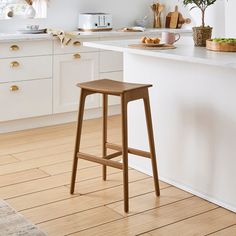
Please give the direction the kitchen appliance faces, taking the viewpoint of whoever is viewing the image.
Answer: facing the viewer and to the right of the viewer

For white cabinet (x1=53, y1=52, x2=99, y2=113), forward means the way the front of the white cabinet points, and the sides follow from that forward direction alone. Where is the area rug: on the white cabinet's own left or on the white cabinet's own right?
on the white cabinet's own right

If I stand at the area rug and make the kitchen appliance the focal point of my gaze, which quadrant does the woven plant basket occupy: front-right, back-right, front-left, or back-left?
front-right

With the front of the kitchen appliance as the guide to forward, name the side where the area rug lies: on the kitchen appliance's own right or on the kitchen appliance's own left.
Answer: on the kitchen appliance's own right

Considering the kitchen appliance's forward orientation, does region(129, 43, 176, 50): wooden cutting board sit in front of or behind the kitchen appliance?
in front

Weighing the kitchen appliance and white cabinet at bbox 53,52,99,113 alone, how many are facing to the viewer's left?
0

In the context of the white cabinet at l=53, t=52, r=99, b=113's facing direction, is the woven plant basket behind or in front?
in front

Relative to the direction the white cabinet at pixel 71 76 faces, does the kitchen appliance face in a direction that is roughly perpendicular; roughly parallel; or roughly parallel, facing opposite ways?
roughly parallel

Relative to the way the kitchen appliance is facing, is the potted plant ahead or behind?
ahead

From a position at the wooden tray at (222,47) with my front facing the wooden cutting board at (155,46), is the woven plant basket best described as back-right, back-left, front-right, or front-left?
front-right
